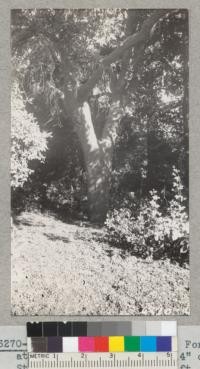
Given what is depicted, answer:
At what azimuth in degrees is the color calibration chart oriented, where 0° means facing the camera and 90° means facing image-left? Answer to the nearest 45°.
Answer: approximately 0°
